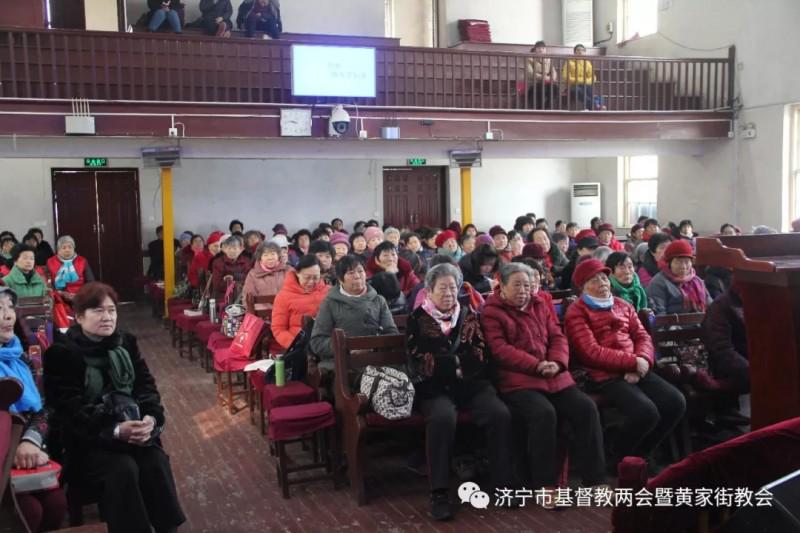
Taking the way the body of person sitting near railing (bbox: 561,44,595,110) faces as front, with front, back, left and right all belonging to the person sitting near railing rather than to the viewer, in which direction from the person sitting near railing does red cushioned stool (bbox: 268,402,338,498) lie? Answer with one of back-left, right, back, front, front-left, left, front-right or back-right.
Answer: front

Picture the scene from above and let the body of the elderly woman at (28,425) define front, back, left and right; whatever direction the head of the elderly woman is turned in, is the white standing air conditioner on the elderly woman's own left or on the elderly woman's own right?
on the elderly woman's own left

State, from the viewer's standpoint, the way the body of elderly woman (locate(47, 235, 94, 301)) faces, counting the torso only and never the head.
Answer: toward the camera

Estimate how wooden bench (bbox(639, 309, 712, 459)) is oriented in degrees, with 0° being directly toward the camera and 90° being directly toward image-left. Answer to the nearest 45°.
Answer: approximately 315°

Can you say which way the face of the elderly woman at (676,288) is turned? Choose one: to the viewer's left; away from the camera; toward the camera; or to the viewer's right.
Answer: toward the camera

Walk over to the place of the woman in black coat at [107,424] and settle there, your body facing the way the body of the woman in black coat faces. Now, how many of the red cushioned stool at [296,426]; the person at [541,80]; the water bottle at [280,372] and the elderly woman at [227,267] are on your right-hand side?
0

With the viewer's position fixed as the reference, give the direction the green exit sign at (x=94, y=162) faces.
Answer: facing the viewer

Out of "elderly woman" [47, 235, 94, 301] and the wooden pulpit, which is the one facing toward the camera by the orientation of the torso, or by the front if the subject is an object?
the elderly woman

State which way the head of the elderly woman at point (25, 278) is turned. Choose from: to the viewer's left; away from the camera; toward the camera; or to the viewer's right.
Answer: toward the camera

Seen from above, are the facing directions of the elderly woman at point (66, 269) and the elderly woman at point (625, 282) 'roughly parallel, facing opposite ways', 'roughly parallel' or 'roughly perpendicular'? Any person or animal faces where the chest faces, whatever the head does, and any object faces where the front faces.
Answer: roughly parallel

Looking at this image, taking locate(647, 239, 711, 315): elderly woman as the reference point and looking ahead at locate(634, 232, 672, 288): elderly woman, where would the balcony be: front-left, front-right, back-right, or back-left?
front-left

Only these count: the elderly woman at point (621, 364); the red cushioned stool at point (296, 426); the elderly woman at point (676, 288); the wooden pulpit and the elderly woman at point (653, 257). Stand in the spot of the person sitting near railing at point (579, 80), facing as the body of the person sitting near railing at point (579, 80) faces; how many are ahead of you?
5

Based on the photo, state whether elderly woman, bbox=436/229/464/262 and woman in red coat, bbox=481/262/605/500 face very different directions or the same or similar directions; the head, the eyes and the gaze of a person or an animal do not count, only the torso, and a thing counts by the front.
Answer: same or similar directions

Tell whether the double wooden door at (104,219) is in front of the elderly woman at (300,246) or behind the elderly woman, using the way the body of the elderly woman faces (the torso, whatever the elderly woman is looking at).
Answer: behind

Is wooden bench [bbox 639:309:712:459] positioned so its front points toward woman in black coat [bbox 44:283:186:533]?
no

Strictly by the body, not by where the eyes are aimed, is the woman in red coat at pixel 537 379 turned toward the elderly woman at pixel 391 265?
no

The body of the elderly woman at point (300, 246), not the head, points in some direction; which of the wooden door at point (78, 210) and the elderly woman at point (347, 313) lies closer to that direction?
the elderly woman

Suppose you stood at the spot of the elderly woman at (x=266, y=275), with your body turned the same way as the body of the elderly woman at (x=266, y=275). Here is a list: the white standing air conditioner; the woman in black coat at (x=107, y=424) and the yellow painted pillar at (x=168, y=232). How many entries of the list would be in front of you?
1

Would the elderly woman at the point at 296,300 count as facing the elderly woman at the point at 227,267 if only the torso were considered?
no

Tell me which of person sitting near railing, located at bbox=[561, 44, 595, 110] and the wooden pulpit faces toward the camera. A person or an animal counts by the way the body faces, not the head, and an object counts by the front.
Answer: the person sitting near railing

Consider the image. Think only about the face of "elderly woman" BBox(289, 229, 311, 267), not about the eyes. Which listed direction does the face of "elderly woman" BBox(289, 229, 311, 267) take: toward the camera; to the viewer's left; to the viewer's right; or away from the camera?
toward the camera
